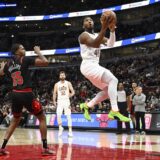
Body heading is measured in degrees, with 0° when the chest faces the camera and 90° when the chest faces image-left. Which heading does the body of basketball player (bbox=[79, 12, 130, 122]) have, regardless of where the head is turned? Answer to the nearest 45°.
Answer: approximately 315°

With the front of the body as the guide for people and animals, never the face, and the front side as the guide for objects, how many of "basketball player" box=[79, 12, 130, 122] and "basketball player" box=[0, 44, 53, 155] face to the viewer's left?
0

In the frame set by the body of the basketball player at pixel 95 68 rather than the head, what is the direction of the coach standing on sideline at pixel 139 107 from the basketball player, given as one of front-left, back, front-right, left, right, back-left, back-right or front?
back-left

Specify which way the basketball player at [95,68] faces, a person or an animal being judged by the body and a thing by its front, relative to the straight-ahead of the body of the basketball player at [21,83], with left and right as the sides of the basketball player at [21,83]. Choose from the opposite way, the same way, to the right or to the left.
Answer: to the right

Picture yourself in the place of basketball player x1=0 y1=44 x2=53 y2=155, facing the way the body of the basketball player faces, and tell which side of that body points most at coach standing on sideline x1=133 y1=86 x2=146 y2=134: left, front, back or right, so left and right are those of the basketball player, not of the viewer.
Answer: front
